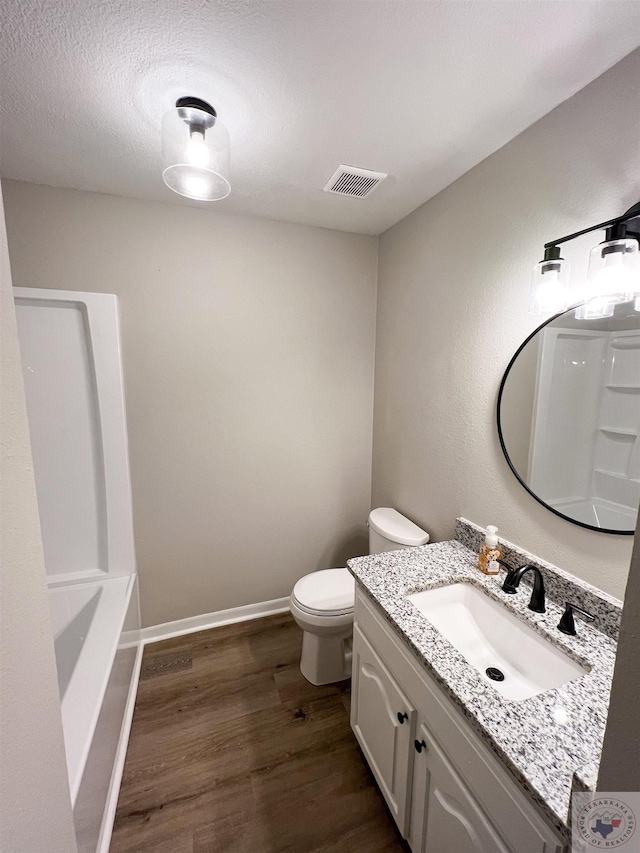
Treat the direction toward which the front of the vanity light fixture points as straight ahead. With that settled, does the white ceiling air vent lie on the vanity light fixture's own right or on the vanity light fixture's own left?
on the vanity light fixture's own right

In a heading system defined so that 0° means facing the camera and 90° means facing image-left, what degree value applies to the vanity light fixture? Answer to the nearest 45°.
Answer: approximately 45°

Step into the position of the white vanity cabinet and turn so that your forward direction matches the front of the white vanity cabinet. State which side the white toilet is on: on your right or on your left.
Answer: on your right
